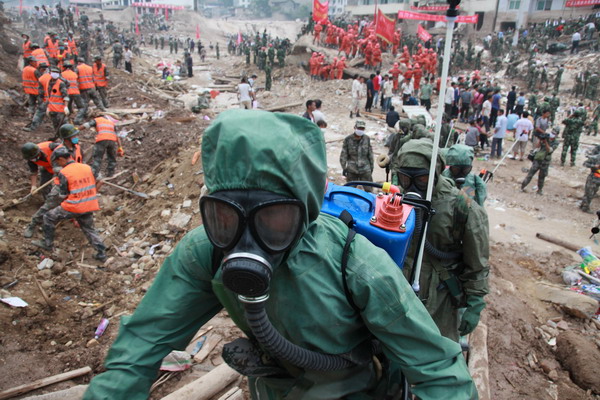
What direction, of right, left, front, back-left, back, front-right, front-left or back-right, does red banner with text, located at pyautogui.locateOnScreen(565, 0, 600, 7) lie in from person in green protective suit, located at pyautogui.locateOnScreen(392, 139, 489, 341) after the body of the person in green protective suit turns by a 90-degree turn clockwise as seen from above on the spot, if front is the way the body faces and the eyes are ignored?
front-right

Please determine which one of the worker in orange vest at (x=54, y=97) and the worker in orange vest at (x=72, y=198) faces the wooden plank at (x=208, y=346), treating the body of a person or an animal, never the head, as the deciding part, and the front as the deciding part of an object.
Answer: the worker in orange vest at (x=54, y=97)

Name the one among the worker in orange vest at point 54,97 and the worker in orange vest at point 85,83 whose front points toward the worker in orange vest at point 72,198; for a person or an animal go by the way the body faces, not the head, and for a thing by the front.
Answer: the worker in orange vest at point 54,97

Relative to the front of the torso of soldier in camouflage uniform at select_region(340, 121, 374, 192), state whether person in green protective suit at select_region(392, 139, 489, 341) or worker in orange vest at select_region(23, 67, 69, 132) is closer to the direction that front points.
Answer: the person in green protective suit
